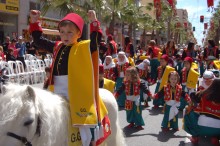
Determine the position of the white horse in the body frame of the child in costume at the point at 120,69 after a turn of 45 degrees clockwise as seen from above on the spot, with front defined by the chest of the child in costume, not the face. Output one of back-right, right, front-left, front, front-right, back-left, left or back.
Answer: front-left

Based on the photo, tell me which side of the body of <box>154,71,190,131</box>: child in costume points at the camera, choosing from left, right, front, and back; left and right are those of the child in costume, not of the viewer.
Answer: front

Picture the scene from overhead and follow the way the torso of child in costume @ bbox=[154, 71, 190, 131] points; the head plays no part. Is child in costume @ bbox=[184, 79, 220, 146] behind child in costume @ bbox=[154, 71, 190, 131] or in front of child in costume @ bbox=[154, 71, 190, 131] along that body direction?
in front

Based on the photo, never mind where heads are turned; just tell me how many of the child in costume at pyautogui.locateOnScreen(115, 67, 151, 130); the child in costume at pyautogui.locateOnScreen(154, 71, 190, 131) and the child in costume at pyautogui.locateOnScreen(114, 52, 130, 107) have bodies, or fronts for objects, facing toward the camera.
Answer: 3

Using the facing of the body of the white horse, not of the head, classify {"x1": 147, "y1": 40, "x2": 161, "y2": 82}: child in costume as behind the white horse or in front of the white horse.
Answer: behind

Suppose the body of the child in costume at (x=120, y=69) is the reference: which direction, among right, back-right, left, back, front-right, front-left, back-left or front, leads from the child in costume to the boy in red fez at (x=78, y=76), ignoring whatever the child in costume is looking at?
front

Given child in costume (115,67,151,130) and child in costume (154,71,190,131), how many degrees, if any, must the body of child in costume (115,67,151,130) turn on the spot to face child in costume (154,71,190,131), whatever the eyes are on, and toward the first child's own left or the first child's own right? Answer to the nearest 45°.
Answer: approximately 90° to the first child's own left

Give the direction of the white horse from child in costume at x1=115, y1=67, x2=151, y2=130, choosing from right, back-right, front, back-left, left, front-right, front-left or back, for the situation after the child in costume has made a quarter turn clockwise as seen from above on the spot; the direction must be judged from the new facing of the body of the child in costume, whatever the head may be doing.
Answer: left

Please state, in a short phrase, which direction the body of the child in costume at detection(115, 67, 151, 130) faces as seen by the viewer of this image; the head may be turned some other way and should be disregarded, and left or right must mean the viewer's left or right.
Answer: facing the viewer

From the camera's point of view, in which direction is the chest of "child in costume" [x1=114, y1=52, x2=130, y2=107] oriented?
toward the camera

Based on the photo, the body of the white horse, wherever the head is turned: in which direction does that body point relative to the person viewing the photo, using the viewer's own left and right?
facing the viewer and to the left of the viewer

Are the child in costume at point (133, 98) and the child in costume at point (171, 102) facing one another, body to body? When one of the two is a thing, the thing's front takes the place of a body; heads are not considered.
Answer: no

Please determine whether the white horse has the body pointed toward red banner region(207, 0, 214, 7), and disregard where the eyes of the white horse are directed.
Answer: no

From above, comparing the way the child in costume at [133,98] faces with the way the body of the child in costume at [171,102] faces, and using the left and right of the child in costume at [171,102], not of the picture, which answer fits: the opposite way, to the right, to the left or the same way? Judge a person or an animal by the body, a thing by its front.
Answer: the same way

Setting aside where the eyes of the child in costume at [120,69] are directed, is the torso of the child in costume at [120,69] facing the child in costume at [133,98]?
yes
